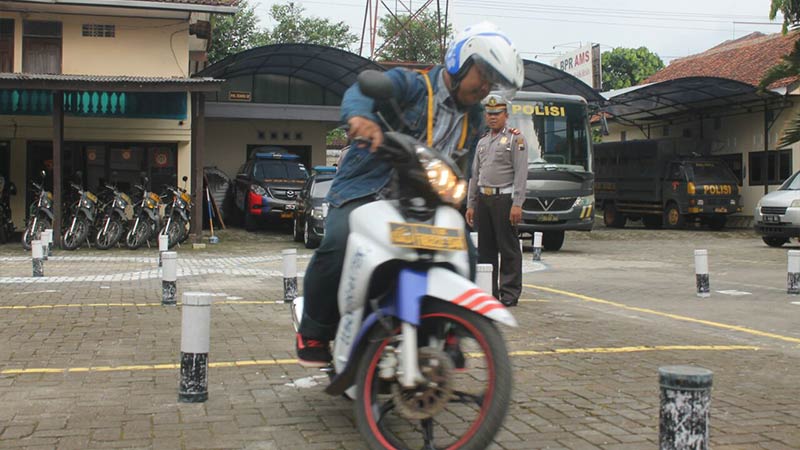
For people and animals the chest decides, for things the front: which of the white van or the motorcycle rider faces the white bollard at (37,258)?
the white van

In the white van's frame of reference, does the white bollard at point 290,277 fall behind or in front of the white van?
in front

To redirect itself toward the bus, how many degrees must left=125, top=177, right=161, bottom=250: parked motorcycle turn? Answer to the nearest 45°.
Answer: approximately 135° to its left

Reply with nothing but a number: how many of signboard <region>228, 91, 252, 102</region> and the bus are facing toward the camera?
2

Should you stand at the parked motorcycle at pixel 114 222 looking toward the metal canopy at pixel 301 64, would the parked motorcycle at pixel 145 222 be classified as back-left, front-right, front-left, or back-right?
front-right

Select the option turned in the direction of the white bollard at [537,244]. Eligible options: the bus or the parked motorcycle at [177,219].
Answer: the bus

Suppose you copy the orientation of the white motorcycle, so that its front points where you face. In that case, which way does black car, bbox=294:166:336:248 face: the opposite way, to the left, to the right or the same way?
the same way

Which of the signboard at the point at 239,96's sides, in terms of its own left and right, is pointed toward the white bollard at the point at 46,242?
front

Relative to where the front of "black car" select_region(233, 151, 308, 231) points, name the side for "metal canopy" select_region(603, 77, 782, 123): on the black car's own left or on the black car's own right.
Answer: on the black car's own left

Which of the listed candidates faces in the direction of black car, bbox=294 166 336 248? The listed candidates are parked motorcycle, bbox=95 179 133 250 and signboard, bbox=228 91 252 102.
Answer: the signboard

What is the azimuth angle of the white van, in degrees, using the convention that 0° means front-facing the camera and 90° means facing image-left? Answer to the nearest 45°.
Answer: approximately 45°

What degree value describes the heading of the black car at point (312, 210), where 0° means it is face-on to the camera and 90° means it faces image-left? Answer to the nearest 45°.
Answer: approximately 315°

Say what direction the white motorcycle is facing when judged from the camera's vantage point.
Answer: facing the viewer and to the right of the viewer

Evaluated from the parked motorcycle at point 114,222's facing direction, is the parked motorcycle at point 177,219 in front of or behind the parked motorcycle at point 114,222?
behind

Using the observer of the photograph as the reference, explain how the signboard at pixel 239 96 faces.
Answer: facing the viewer

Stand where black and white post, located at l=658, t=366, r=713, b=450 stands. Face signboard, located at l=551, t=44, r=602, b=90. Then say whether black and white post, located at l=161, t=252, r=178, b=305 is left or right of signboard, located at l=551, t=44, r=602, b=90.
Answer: left

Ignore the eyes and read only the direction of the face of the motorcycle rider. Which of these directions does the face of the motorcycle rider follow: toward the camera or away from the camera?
toward the camera

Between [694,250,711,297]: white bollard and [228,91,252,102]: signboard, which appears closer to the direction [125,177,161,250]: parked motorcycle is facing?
the white bollard

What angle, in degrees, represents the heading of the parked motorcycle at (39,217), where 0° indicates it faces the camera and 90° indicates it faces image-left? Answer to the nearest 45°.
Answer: approximately 45°

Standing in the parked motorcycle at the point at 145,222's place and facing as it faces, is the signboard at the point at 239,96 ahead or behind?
behind

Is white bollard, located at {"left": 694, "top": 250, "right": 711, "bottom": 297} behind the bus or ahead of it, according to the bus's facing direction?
ahead

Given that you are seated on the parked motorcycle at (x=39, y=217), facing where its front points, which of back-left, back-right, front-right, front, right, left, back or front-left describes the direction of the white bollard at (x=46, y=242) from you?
front-left
